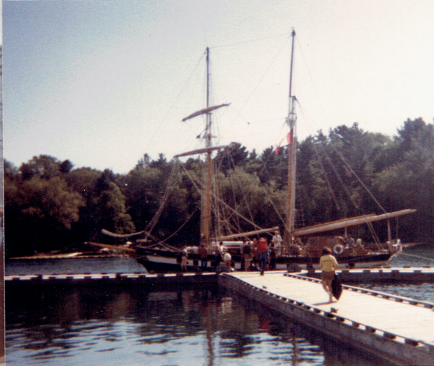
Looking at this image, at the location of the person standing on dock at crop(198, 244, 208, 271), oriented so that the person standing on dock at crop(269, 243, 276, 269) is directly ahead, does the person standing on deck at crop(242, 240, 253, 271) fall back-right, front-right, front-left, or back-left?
front-right

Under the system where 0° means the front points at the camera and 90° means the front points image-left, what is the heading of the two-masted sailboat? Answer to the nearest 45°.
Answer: approximately 90°

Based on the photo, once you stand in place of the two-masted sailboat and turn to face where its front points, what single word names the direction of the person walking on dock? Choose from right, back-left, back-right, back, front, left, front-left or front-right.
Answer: left

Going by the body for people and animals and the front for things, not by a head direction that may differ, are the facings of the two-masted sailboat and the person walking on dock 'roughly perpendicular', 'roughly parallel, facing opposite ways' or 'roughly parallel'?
roughly perpendicular

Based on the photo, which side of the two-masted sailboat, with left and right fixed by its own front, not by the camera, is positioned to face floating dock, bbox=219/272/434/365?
left

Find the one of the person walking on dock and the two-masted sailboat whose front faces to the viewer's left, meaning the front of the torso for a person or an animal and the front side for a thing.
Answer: the two-masted sailboat
